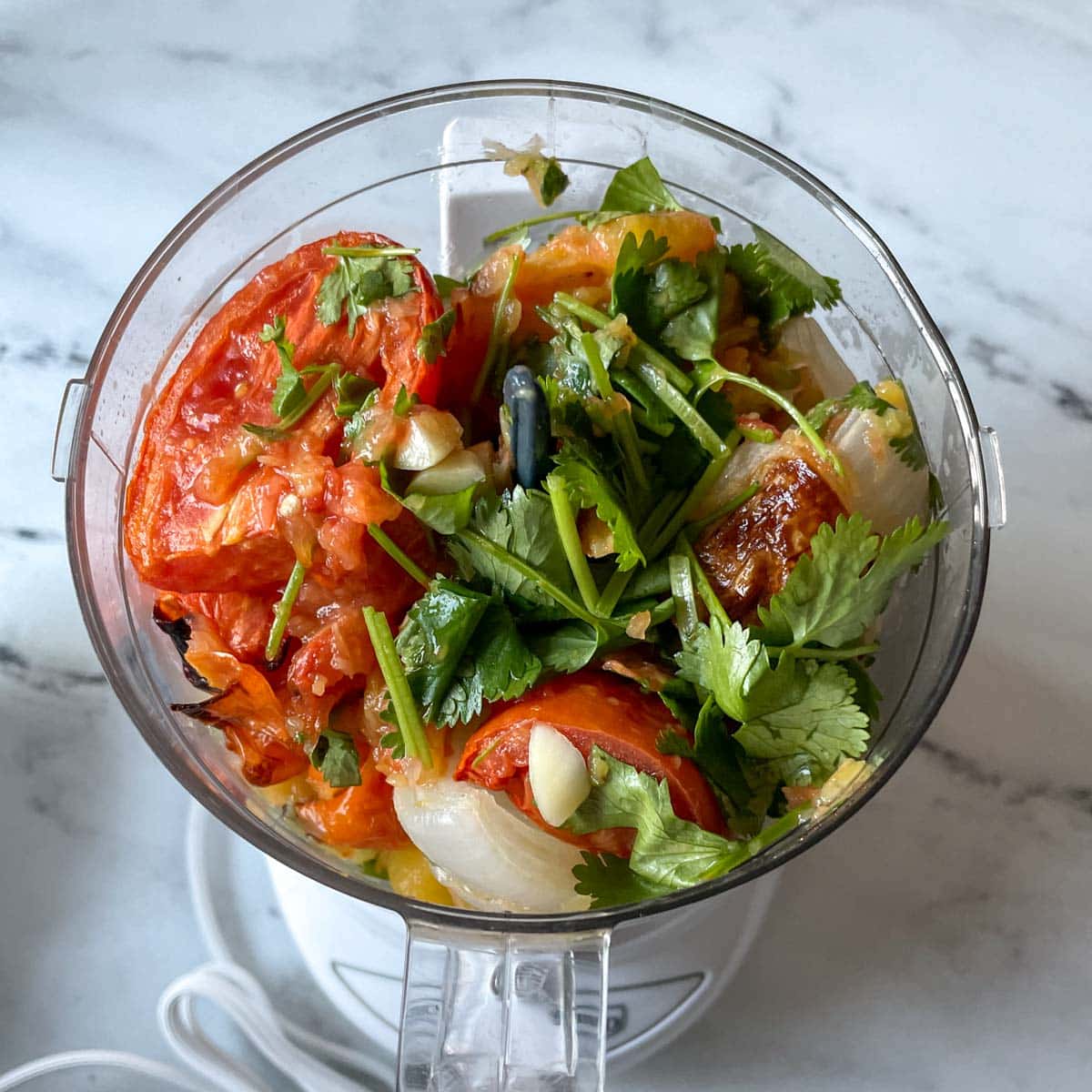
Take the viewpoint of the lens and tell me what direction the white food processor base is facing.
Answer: facing the viewer
